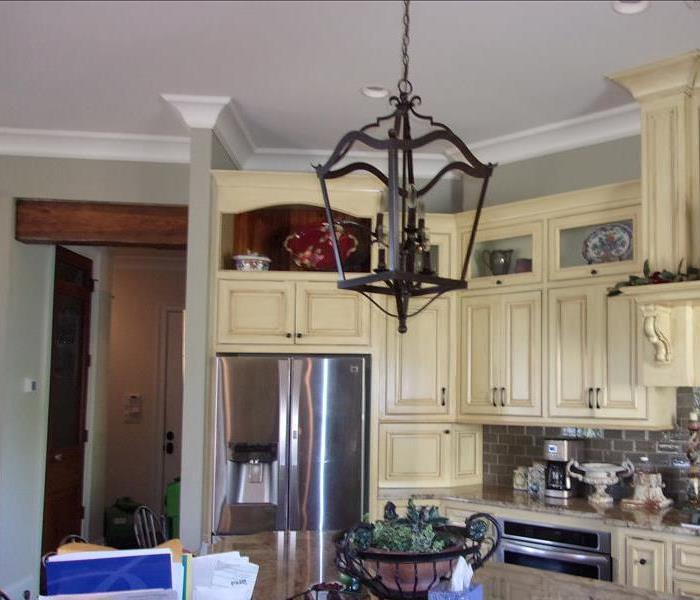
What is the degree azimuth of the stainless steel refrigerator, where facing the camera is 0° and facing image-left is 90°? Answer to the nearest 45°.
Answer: approximately 0°

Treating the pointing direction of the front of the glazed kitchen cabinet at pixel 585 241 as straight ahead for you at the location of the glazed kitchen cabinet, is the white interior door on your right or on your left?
on your right

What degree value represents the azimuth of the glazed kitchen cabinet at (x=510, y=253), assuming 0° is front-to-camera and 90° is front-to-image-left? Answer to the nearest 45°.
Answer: approximately 45°
